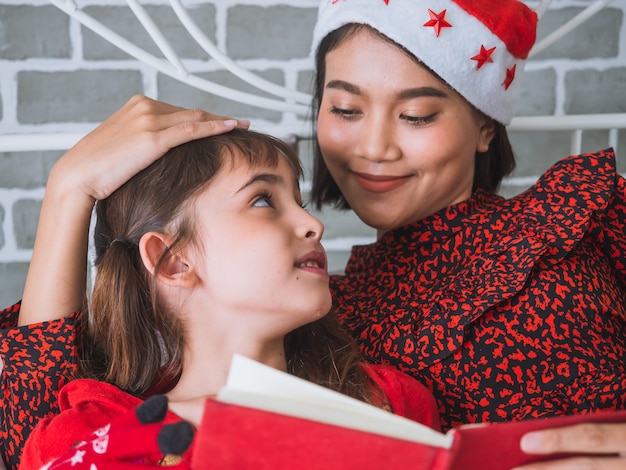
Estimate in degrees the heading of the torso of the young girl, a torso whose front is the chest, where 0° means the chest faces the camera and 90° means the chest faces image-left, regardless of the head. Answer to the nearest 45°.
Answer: approximately 315°

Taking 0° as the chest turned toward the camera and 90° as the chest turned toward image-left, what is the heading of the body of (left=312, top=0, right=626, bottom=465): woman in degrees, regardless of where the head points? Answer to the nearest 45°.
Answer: approximately 45°

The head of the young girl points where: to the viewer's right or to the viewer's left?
to the viewer's right
